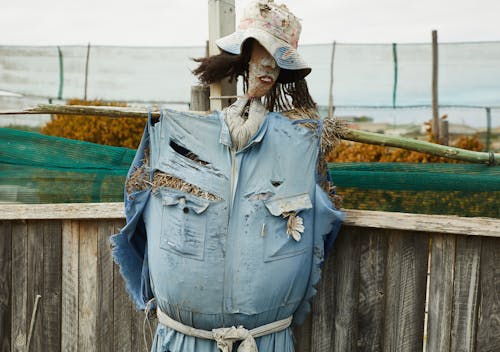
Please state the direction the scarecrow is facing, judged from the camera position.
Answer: facing the viewer

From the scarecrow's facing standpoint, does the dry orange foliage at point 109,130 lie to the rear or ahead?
to the rear

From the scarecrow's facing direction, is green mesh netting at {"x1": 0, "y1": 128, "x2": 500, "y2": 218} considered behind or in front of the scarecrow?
behind

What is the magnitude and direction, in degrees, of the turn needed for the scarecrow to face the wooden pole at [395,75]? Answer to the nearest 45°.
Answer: approximately 180°

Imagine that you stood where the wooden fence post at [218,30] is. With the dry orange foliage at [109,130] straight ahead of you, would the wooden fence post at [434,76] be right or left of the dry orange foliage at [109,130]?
right
